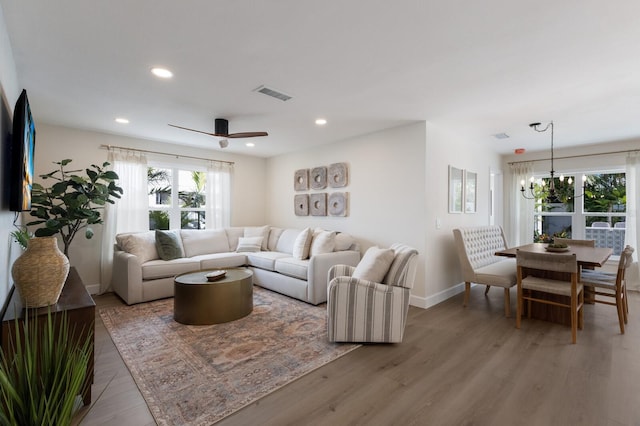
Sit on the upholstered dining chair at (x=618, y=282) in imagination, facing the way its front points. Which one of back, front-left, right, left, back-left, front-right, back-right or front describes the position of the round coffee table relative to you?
front-left

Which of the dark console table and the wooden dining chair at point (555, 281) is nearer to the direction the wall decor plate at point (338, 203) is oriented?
the dark console table

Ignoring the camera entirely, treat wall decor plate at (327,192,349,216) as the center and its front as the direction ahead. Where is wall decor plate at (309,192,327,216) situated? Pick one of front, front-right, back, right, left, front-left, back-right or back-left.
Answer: right

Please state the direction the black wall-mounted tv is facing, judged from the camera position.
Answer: facing to the right of the viewer

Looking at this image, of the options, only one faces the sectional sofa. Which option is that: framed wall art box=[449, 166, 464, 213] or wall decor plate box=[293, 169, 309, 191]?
the wall decor plate

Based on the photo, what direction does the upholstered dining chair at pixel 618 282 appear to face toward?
to the viewer's left

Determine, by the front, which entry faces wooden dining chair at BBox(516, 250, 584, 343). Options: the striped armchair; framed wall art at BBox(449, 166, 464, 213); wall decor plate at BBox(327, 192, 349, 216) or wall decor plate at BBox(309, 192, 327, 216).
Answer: the framed wall art

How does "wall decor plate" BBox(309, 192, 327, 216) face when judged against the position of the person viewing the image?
facing the viewer and to the left of the viewer

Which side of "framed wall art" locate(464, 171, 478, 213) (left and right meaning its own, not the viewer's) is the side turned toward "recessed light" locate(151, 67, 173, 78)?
right

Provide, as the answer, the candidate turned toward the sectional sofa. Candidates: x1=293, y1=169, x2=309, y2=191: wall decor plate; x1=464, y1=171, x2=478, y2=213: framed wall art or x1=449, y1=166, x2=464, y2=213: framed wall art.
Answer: the wall decor plate

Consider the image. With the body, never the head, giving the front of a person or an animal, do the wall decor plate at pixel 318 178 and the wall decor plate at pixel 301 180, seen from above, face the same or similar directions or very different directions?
same or similar directions

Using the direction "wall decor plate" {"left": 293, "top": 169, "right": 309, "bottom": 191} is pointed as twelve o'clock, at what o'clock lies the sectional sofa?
The sectional sofa is roughly at 12 o'clock from the wall decor plate.

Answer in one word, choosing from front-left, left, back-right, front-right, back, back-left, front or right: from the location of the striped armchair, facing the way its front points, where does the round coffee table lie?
front

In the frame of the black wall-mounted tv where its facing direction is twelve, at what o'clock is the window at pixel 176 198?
The window is roughly at 10 o'clock from the black wall-mounted tv.

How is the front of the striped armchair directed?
to the viewer's left

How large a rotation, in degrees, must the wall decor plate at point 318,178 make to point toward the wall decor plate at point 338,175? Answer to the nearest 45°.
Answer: approximately 90° to its left

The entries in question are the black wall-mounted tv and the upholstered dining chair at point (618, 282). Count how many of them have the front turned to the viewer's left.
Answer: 1
